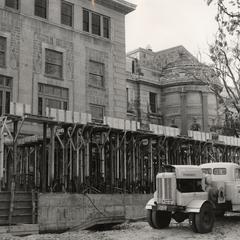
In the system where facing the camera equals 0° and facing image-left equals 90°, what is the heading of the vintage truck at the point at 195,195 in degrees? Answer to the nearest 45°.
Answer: approximately 45°

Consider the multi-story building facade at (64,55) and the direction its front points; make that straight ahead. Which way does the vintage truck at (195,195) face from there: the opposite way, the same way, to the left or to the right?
to the right

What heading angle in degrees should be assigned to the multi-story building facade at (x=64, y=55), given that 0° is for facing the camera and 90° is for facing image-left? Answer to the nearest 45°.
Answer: approximately 315°
